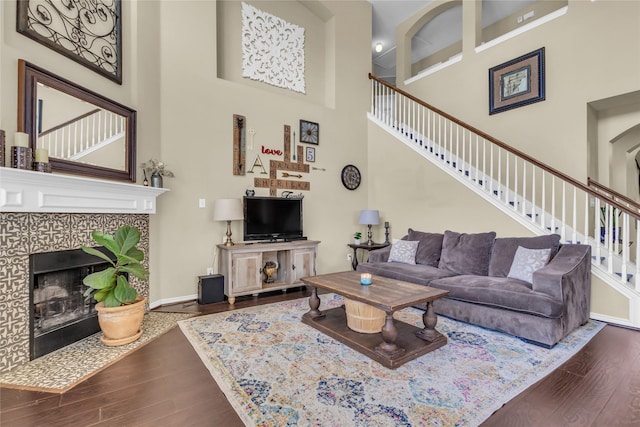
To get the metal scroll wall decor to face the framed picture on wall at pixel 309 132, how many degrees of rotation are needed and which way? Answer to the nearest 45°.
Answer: approximately 45° to its left

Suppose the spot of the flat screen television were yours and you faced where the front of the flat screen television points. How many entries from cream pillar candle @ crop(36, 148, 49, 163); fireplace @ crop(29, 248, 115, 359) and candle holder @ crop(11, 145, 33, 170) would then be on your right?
3

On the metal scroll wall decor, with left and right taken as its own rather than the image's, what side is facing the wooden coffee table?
front

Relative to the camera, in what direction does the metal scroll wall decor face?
facing the viewer and to the right of the viewer

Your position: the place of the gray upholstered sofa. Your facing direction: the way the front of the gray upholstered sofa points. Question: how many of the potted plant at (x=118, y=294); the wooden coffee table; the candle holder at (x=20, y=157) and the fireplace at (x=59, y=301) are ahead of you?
4

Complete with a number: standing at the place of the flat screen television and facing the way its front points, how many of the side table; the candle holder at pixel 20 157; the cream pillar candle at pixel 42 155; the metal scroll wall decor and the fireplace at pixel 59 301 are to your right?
4

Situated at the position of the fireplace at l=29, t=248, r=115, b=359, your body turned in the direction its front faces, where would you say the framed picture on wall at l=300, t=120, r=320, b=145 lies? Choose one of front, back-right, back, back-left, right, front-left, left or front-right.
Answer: front-left

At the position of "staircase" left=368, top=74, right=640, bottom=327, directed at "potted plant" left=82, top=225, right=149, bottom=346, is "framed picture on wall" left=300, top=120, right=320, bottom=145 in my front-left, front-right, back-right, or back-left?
front-right

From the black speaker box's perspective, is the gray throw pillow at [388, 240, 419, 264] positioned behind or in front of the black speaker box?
in front

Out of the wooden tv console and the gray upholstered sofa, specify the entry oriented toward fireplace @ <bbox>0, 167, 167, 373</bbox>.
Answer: the gray upholstered sofa

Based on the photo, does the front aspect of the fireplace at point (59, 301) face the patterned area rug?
yes

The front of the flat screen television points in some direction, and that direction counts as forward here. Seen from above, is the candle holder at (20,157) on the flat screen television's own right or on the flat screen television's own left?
on the flat screen television's own right

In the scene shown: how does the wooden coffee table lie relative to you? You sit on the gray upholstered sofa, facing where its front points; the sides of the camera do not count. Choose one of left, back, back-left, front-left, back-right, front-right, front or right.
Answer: front

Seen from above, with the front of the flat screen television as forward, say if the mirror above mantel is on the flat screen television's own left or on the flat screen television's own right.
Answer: on the flat screen television's own right

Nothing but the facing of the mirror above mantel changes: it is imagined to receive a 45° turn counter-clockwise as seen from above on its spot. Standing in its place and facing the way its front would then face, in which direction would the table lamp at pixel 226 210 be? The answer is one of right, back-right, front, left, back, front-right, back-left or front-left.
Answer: front

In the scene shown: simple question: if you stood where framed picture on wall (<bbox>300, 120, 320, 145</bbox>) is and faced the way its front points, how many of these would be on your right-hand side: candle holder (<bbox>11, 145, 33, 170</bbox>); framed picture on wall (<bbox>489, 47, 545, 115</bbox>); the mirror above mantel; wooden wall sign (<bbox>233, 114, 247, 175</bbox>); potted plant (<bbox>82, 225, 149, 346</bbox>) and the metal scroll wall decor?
5
